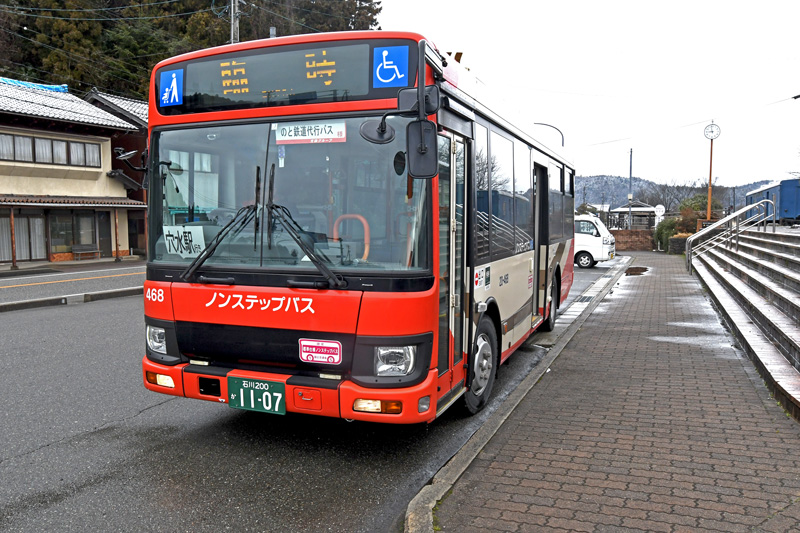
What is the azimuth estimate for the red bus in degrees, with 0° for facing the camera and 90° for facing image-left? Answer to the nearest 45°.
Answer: approximately 45°

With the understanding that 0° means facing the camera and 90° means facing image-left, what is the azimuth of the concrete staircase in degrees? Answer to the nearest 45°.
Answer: approximately 90°

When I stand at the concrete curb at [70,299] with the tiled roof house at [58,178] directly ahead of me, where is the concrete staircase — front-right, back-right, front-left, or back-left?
back-right

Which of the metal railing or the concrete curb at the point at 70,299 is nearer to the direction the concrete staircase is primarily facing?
the concrete curb

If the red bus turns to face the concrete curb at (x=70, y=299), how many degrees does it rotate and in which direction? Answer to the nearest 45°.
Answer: approximately 90° to its right

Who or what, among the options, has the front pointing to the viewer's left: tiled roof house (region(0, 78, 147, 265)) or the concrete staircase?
the concrete staircase

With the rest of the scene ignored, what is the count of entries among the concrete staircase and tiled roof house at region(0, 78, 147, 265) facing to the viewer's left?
1

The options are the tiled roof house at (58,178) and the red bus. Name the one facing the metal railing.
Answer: the tiled roof house

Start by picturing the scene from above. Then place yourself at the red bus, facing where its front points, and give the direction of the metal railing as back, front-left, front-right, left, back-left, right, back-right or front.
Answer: back

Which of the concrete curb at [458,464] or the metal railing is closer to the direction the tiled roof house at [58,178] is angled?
the metal railing

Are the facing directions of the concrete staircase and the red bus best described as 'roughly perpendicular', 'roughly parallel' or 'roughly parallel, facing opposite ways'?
roughly perpendicular

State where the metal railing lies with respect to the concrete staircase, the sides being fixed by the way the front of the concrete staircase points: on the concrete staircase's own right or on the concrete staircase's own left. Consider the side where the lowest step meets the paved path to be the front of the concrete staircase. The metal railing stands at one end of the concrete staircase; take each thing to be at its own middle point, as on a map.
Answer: on the concrete staircase's own right
